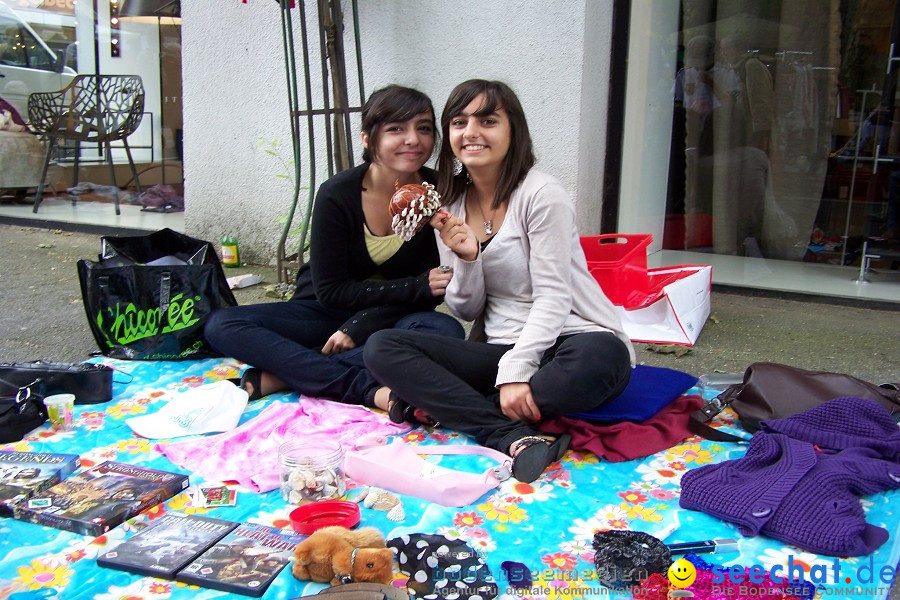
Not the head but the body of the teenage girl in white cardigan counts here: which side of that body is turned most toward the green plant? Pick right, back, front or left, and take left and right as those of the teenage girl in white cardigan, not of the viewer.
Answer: right

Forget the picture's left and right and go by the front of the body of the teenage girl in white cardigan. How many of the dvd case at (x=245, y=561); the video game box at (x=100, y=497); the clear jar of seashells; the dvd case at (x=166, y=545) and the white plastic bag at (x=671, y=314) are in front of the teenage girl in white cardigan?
4

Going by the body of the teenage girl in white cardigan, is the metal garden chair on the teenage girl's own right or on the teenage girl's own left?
on the teenage girl's own right

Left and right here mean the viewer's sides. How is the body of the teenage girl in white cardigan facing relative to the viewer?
facing the viewer and to the left of the viewer

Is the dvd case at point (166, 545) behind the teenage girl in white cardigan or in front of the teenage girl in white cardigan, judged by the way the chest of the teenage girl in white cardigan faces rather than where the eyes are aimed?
in front

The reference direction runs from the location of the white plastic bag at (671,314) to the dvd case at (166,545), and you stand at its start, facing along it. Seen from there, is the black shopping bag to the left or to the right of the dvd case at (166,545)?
right

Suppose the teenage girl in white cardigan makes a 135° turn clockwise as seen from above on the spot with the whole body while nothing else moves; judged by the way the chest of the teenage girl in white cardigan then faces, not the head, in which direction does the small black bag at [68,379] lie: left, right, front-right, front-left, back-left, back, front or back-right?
left

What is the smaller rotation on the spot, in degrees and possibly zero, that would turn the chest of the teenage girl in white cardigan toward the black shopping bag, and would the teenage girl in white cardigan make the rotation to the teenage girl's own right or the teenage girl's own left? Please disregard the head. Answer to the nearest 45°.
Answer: approximately 90° to the teenage girl's own right

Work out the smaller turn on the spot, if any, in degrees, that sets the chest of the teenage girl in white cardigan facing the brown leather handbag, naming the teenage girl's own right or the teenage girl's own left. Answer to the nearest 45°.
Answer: approximately 135° to the teenage girl's own left

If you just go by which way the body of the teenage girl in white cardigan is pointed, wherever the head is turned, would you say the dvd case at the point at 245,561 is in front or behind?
in front

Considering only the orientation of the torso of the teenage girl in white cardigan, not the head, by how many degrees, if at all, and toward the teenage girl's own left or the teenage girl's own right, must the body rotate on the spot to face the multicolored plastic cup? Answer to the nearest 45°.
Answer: approximately 45° to the teenage girl's own right
